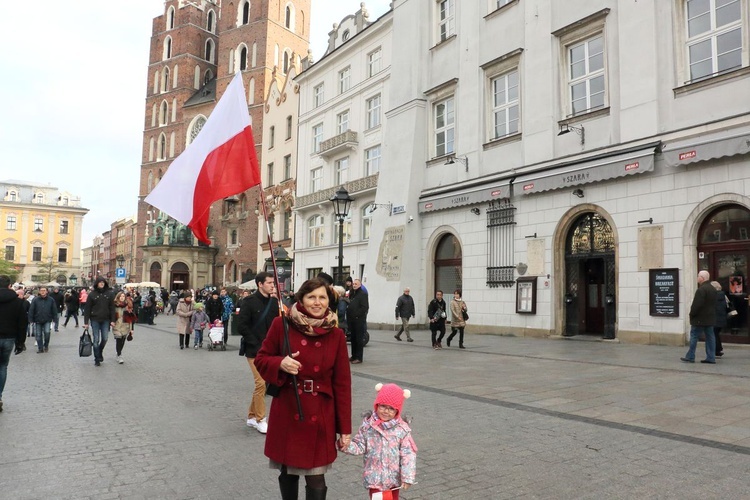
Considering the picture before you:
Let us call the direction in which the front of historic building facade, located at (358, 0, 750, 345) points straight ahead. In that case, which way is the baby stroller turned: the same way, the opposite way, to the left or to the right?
to the left

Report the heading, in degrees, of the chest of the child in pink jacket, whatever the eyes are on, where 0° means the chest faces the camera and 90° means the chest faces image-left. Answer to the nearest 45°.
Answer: approximately 0°

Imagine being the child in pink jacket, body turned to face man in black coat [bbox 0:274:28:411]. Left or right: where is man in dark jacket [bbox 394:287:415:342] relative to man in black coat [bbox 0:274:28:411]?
right
